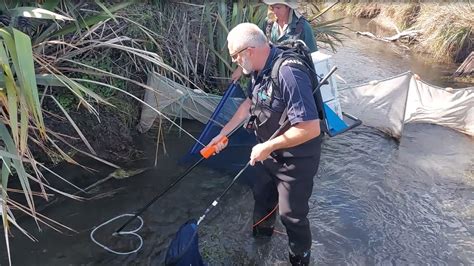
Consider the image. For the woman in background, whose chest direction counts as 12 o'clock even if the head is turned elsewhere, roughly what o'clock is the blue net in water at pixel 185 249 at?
The blue net in water is roughly at 11 o'clock from the woman in background.

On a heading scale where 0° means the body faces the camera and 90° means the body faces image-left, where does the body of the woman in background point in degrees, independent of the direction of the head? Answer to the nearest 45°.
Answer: approximately 45°

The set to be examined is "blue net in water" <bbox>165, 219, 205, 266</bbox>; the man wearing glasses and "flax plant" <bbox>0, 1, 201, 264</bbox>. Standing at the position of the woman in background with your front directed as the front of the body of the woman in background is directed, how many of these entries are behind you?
0

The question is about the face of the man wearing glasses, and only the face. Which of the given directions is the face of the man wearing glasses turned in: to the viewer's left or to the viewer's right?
to the viewer's left

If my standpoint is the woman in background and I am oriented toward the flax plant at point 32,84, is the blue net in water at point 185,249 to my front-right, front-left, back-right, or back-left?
front-left

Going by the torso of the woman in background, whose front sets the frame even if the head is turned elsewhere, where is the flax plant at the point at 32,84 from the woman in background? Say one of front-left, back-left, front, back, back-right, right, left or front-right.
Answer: front

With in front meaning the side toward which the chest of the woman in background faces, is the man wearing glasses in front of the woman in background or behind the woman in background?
in front

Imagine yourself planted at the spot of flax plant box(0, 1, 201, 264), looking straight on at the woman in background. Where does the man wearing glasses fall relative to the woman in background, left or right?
right
